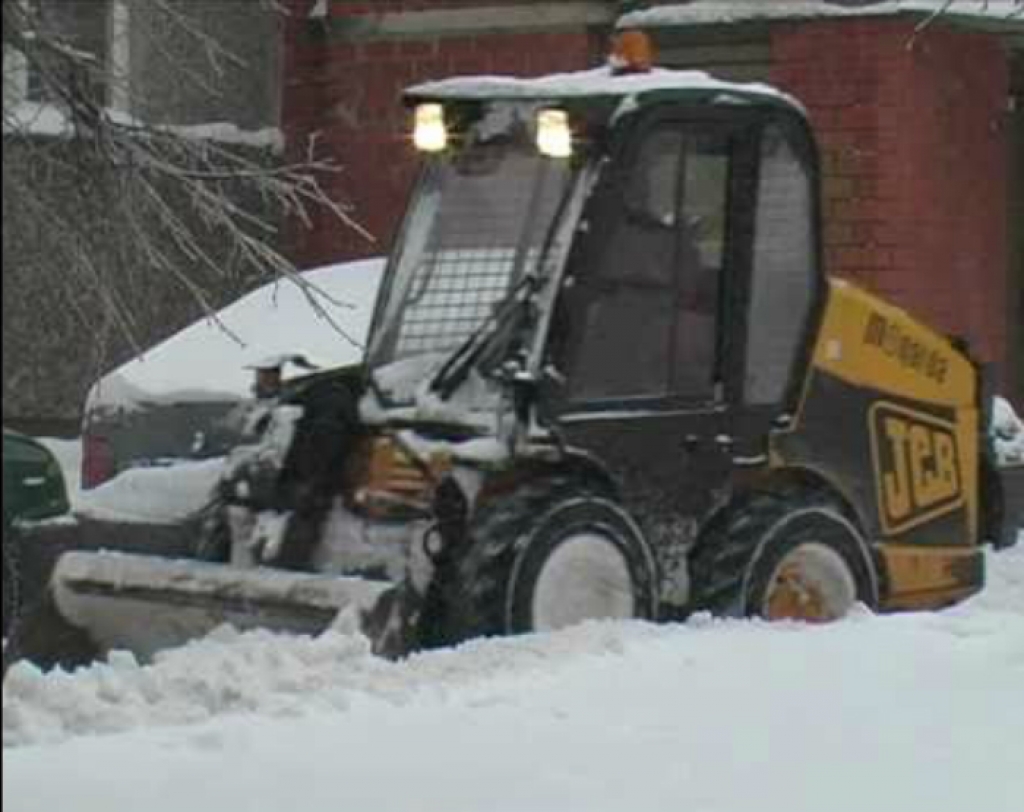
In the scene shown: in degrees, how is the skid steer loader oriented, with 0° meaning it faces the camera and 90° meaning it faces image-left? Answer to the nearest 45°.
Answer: approximately 45°

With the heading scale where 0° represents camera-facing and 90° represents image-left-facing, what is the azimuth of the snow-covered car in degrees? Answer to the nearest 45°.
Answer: approximately 225°
